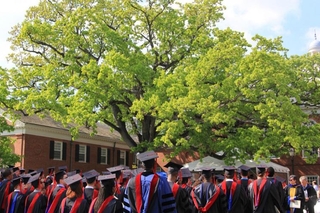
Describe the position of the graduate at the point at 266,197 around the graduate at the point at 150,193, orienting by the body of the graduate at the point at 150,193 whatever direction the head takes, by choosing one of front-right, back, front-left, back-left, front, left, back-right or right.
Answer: front-right

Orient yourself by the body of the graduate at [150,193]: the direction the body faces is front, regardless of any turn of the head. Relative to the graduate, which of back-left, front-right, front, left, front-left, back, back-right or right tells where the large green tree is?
front

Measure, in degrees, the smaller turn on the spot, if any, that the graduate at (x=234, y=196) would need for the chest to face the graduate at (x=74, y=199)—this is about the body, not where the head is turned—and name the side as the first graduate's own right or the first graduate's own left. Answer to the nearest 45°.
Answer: approximately 135° to the first graduate's own left

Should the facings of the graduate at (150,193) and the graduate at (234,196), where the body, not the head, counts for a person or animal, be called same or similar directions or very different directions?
same or similar directions

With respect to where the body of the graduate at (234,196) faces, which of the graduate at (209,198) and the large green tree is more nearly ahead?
the large green tree

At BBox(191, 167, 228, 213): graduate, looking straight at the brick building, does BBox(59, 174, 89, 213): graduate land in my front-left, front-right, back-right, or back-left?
back-left

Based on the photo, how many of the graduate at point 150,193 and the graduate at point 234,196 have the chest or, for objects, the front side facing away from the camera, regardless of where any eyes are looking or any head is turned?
2

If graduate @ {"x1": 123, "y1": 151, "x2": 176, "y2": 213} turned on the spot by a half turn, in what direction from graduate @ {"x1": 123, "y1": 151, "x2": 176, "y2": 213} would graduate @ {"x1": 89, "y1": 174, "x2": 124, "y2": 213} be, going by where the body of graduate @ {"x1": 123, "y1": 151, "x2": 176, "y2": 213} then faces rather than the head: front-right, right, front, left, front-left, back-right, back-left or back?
right

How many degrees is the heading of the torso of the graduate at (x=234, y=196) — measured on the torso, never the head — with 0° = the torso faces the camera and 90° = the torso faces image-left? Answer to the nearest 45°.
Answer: approximately 180°

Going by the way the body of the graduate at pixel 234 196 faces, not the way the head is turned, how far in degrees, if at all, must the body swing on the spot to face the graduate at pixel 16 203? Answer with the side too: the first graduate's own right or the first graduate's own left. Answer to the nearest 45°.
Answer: approximately 135° to the first graduate's own left

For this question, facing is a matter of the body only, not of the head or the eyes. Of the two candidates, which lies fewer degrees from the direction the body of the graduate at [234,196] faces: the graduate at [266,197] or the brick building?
the brick building

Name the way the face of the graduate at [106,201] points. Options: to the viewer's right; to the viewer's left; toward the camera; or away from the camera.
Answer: away from the camera

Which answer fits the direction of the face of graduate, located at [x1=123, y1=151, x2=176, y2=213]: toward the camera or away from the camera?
away from the camera

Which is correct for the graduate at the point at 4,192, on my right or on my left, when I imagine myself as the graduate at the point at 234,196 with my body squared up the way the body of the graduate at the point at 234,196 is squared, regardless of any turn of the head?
on my left

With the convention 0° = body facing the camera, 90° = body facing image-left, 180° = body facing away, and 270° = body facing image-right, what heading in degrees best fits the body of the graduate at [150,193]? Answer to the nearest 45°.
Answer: approximately 180°

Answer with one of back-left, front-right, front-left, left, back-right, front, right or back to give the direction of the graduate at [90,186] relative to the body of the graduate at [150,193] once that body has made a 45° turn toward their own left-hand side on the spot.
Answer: front
